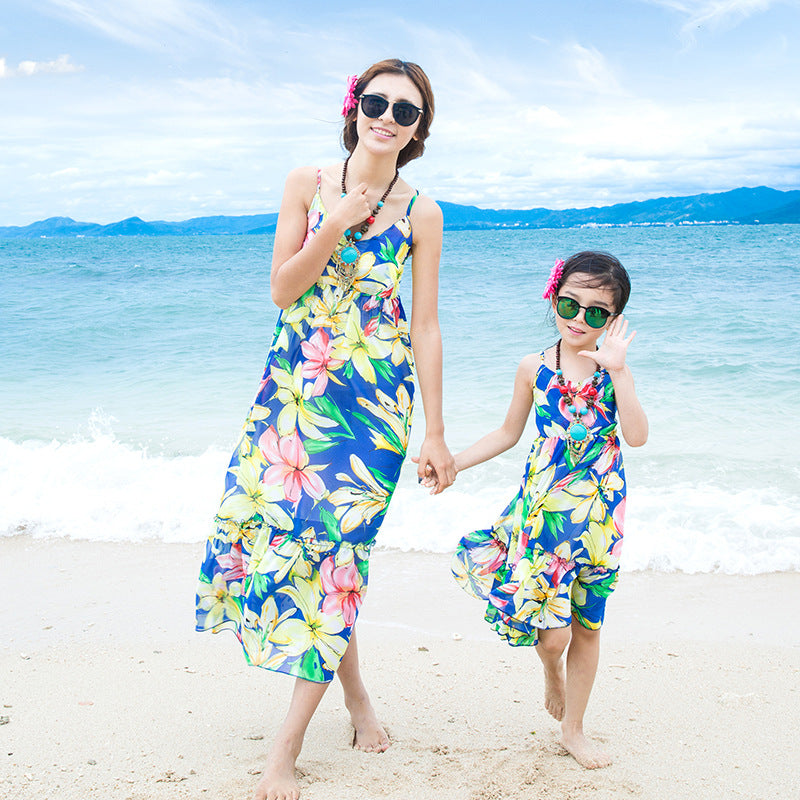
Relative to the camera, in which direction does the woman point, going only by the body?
toward the camera

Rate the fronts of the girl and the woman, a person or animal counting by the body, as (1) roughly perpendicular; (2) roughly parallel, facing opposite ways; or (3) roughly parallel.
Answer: roughly parallel

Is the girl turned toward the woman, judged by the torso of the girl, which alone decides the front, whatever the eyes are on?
no

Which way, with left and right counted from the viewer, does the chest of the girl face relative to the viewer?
facing the viewer

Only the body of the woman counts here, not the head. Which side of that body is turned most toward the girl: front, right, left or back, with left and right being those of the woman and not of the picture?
left

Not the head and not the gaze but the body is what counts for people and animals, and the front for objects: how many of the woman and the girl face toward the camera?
2
